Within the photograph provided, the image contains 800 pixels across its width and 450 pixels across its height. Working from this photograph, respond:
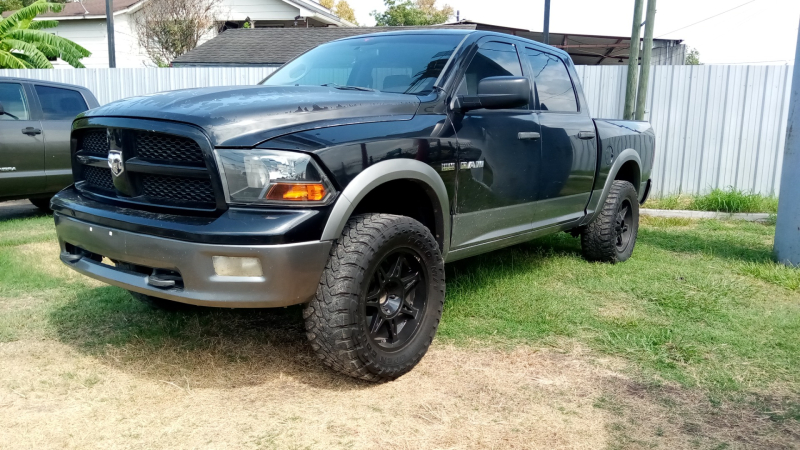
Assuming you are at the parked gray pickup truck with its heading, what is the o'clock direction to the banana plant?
The banana plant is roughly at 3 o'clock from the parked gray pickup truck.

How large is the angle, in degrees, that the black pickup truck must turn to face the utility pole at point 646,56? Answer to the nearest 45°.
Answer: approximately 180°

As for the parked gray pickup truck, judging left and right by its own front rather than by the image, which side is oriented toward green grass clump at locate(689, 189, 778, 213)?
back

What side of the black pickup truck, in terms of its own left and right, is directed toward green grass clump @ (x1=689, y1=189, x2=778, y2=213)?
back

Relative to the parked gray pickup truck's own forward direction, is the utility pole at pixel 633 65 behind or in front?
behind

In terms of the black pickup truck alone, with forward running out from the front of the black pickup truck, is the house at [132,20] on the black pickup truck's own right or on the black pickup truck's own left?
on the black pickup truck's own right

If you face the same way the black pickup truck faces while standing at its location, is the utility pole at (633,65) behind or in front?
behind

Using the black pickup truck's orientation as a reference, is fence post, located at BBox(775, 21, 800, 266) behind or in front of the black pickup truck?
behind

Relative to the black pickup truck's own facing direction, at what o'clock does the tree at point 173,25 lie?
The tree is roughly at 4 o'clock from the black pickup truck.

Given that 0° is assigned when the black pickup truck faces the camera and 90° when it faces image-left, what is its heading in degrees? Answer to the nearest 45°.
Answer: approximately 45°

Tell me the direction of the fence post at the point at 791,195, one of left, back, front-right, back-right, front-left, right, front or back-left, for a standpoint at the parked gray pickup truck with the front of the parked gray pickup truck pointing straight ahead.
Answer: back-left

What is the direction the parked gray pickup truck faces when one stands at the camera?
facing to the left of the viewer
